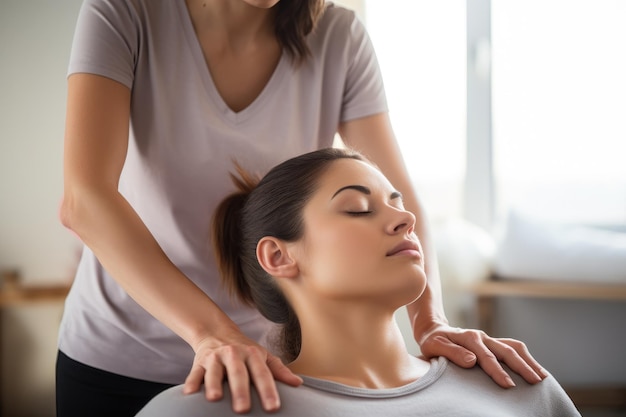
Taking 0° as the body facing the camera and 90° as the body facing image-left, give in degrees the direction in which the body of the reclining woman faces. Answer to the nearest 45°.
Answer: approximately 315°

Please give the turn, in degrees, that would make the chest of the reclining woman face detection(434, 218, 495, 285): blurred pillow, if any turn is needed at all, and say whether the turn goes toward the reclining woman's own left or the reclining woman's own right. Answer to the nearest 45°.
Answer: approximately 135° to the reclining woman's own left

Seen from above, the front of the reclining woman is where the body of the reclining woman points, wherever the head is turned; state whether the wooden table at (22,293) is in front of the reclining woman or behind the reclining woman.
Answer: behind

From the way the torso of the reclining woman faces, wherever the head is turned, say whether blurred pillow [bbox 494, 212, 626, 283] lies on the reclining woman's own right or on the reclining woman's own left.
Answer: on the reclining woman's own left

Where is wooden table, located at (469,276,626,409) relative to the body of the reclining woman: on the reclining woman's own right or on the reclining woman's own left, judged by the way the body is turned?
on the reclining woman's own left
